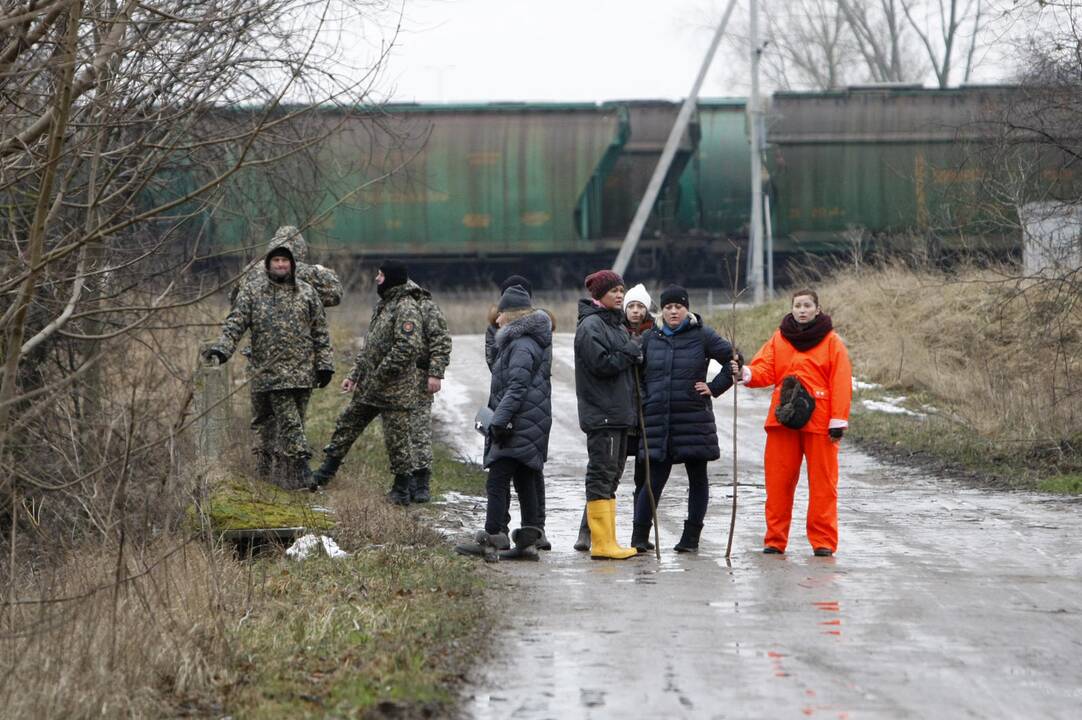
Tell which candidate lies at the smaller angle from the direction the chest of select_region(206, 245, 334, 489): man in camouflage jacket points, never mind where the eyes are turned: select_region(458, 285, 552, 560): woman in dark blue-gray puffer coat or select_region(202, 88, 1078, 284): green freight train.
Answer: the woman in dark blue-gray puffer coat

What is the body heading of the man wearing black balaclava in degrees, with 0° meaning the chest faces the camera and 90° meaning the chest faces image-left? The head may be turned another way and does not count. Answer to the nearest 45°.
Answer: approximately 90°

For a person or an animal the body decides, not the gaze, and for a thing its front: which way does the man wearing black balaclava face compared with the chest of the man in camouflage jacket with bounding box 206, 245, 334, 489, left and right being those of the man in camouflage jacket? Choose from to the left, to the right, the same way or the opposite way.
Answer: to the right

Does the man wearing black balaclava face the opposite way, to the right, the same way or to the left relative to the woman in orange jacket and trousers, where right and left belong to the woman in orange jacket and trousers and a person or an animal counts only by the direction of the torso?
to the right

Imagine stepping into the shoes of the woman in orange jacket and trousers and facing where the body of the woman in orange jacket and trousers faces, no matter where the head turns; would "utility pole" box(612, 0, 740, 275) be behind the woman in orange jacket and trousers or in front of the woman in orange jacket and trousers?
behind

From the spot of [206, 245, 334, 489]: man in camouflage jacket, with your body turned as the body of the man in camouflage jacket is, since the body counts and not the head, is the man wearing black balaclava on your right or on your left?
on your left

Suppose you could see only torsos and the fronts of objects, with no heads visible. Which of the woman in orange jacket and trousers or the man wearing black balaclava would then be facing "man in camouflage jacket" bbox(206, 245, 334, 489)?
the man wearing black balaclava

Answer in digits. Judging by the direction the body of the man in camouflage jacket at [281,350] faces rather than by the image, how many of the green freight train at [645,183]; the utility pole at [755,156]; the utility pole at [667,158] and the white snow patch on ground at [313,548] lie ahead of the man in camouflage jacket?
1
